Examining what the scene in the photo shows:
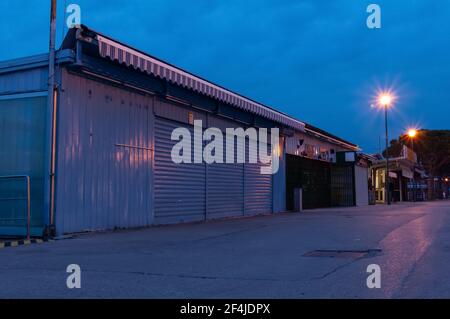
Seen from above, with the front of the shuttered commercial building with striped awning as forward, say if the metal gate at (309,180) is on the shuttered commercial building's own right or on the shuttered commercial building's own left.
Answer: on the shuttered commercial building's own left

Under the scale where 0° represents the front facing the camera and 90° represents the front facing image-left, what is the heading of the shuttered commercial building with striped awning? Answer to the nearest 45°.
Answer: approximately 315°
